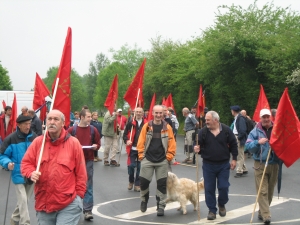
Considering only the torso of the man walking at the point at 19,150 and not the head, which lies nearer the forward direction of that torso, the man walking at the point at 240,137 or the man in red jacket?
the man in red jacket

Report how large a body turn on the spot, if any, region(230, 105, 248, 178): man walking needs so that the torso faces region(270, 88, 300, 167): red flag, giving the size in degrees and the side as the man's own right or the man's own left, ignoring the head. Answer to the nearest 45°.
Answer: approximately 90° to the man's own left

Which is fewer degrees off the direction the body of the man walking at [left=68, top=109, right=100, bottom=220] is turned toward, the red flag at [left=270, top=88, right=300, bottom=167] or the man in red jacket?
the man in red jacket

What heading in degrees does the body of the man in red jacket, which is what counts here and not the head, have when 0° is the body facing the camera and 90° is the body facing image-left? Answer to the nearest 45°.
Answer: approximately 45°
